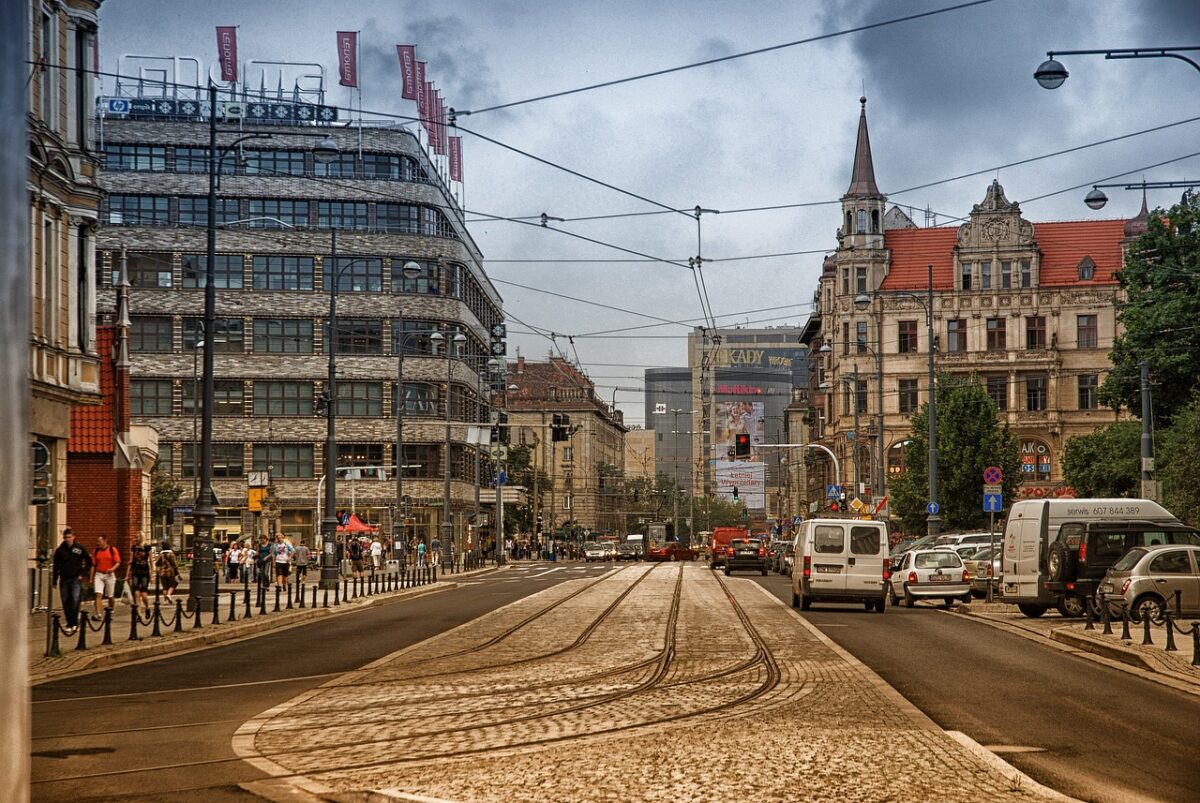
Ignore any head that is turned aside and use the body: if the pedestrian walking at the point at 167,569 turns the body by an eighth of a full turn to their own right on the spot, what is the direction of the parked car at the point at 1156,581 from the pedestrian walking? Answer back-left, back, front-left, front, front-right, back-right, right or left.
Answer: right

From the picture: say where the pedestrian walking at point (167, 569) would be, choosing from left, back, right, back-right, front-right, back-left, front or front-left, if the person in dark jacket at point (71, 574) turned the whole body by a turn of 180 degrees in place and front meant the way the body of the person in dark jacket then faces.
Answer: front

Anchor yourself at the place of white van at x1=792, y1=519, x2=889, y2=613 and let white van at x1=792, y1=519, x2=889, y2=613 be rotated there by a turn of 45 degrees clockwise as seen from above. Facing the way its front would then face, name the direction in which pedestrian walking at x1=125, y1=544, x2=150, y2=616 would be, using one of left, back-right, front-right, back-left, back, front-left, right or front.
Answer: back-left

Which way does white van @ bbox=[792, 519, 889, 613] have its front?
away from the camera

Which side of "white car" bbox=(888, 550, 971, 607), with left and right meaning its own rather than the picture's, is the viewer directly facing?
back

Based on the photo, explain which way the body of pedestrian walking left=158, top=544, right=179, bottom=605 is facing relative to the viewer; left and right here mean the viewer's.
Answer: facing away from the viewer

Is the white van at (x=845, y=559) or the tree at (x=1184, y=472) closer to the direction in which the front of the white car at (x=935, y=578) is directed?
the tree
